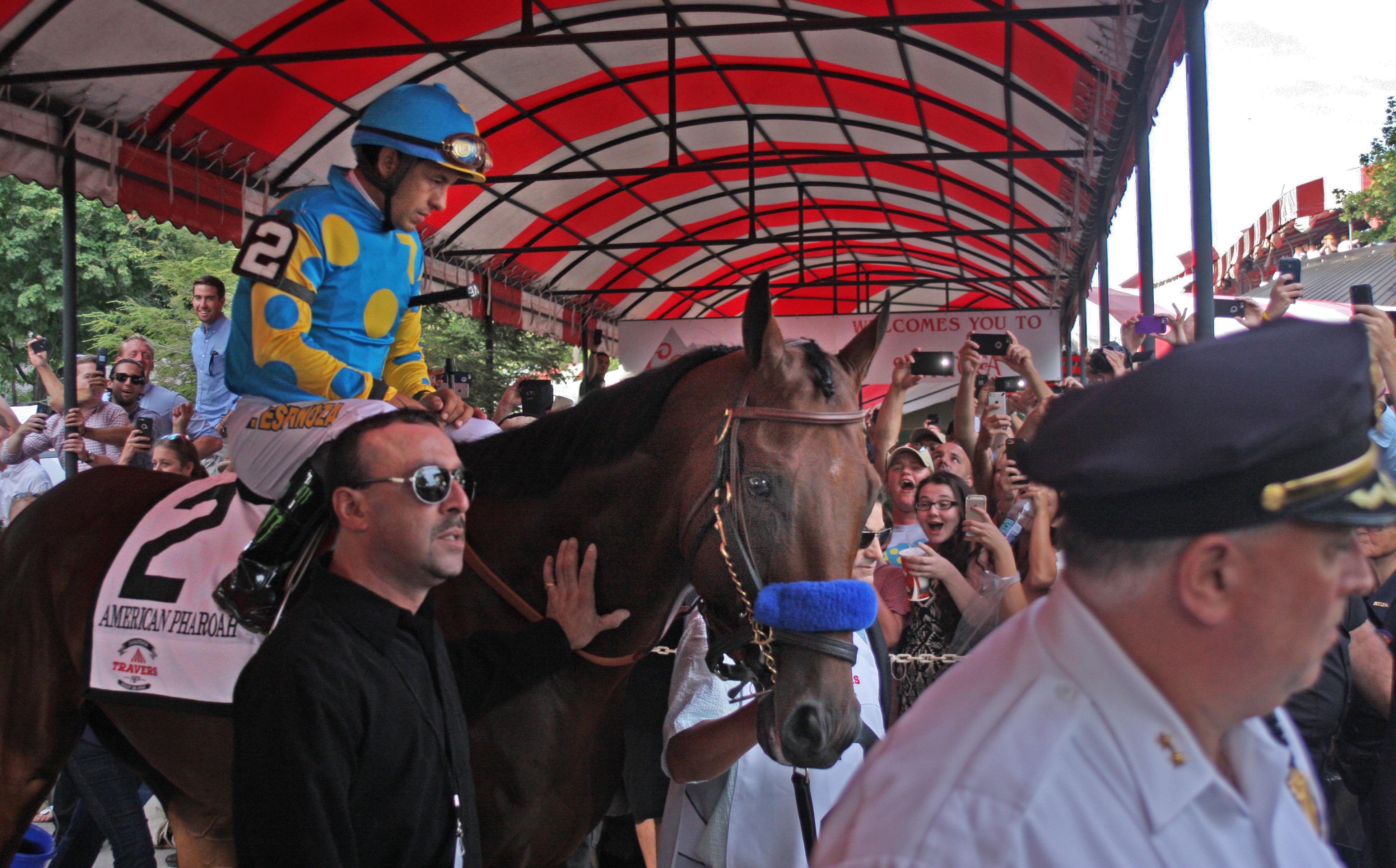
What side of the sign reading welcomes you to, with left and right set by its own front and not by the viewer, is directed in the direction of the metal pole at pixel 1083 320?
left

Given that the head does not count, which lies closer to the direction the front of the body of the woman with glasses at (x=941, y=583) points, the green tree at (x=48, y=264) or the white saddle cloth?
the white saddle cloth

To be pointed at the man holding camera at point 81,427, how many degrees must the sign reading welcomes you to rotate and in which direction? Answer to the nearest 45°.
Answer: approximately 45° to its right

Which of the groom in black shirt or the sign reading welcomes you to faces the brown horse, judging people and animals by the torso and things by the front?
the sign reading welcomes you to

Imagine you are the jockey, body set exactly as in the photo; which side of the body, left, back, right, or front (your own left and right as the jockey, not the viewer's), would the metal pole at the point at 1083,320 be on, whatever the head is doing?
left

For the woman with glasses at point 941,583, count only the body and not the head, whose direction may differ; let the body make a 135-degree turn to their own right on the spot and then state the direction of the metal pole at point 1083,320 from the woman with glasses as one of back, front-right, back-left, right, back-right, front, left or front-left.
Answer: front

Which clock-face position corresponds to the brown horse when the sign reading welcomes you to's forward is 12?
The brown horse is roughly at 12 o'clock from the sign reading welcomes you to.

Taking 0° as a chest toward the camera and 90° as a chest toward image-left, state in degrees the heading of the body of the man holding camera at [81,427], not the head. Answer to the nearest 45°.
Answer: approximately 315°

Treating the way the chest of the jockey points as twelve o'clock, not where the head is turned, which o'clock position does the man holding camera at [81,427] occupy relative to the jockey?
The man holding camera is roughly at 7 o'clock from the jockey.

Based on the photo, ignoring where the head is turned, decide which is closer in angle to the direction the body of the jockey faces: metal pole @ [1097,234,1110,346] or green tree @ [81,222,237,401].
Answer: the metal pole

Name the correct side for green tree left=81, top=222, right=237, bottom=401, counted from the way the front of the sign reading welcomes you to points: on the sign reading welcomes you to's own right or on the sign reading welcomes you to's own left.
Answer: on the sign reading welcomes you to's own right

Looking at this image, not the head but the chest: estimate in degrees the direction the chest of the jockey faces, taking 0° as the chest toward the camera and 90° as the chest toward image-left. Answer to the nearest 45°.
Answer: approximately 315°
